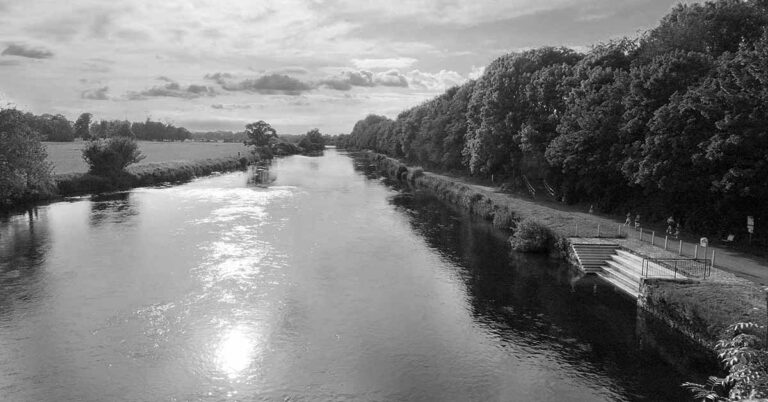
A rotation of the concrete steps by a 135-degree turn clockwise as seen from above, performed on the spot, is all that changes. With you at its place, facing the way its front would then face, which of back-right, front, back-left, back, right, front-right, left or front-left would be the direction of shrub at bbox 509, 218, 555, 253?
front
